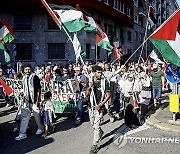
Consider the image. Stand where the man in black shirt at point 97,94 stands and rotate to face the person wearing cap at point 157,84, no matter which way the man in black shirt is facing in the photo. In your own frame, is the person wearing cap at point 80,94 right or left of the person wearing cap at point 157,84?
left

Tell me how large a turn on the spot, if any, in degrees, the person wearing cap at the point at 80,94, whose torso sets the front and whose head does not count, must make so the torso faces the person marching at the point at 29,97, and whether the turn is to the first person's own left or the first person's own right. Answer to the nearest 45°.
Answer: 0° — they already face them

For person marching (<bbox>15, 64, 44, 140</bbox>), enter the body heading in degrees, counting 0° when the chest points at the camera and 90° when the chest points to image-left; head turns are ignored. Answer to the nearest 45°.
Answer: approximately 45°

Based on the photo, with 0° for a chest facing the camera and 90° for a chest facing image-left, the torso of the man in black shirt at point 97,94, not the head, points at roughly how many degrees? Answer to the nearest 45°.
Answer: approximately 0°

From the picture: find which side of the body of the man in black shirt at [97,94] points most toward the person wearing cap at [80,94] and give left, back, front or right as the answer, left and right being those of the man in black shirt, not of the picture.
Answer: back

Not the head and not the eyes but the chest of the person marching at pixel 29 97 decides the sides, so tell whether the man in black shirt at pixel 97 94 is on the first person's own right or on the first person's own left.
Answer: on the first person's own left

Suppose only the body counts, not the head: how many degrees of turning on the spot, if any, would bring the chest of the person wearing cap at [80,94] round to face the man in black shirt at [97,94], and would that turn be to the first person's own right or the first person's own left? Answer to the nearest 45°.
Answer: approximately 45° to the first person's own left

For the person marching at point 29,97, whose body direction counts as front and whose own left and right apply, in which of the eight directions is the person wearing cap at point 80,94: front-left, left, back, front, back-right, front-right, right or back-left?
back
